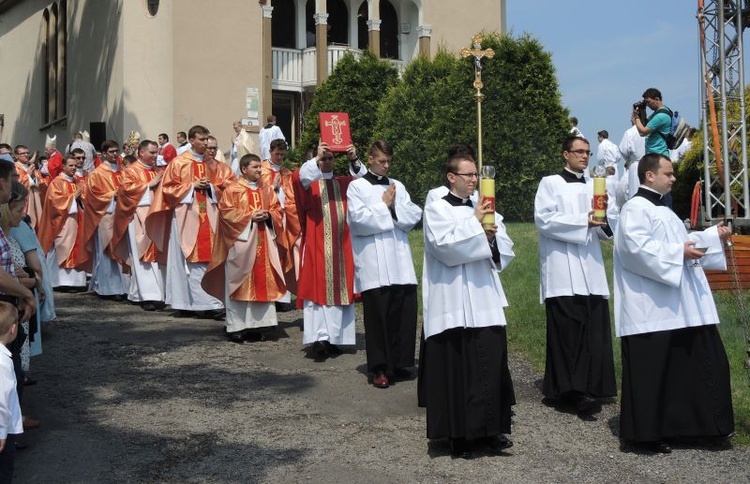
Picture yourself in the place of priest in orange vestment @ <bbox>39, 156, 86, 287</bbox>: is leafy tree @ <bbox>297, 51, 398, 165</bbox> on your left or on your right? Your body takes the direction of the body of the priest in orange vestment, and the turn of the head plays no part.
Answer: on your left

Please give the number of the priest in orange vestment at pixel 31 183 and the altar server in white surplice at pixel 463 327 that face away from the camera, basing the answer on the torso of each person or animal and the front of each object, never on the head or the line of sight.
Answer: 0

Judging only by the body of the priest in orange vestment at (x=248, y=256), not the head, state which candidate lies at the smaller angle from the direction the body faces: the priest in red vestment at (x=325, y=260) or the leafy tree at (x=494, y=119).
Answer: the priest in red vestment

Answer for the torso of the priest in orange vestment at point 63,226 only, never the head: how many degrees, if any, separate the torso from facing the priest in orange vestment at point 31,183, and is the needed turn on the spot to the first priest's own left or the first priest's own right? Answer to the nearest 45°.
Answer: approximately 180°

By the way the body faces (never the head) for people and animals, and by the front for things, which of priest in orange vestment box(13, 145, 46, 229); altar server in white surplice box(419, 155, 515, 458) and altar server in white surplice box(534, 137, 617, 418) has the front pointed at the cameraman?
the priest in orange vestment

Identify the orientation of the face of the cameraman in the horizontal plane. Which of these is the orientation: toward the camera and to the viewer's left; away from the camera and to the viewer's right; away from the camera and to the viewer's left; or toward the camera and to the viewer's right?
toward the camera and to the viewer's left

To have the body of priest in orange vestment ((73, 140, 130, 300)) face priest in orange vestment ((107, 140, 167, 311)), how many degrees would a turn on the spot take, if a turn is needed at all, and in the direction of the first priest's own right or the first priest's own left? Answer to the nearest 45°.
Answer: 0° — they already face them

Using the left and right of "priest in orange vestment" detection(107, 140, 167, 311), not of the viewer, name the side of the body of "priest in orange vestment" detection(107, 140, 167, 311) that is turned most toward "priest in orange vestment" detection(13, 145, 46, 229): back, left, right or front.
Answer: back

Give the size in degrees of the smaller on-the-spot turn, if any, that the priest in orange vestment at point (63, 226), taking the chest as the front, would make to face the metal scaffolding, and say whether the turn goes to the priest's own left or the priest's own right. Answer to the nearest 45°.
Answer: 0° — they already face it
